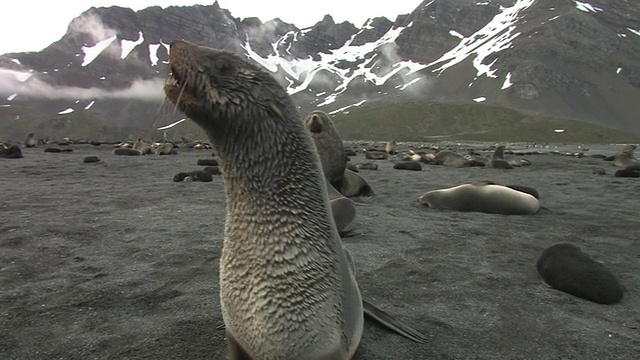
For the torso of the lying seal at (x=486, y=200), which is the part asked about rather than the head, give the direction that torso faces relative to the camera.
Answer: to the viewer's left

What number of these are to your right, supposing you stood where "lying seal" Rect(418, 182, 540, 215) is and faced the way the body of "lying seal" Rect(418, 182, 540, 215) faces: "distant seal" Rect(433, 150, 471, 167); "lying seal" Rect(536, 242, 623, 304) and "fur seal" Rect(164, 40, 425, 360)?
1

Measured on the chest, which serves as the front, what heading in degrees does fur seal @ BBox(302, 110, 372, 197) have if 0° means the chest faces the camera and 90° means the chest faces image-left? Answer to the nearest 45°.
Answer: approximately 45°

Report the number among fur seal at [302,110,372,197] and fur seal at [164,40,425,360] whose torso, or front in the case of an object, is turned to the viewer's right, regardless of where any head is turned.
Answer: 0

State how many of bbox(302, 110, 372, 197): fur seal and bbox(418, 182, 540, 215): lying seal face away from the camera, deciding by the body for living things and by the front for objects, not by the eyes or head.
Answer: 0

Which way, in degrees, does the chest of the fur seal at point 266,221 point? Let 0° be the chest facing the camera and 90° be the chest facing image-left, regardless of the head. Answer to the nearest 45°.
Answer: approximately 45°

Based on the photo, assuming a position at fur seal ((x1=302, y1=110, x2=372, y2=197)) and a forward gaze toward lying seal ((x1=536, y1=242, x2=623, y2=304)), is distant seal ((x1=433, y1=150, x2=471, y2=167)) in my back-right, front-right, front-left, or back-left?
back-left

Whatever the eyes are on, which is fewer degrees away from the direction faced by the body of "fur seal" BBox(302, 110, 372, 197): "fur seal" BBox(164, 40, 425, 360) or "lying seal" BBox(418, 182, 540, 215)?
the fur seal

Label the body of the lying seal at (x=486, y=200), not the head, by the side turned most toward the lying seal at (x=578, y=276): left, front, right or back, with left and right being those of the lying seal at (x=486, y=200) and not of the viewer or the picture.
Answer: left

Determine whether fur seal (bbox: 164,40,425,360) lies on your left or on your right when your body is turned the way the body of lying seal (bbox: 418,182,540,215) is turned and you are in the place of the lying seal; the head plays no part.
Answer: on your left

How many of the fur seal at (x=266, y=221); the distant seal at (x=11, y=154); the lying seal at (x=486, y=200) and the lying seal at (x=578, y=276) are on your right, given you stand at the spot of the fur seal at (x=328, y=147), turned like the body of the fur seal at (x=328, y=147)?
1

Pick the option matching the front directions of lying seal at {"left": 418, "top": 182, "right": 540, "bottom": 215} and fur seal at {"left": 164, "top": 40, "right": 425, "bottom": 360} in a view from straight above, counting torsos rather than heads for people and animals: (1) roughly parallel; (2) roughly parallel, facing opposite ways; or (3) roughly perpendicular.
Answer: roughly perpendicular

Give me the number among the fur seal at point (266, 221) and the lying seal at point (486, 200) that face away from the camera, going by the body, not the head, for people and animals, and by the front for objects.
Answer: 0

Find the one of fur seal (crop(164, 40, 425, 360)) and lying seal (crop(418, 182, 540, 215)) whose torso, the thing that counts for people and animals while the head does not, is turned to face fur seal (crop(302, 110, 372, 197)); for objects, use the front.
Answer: the lying seal
